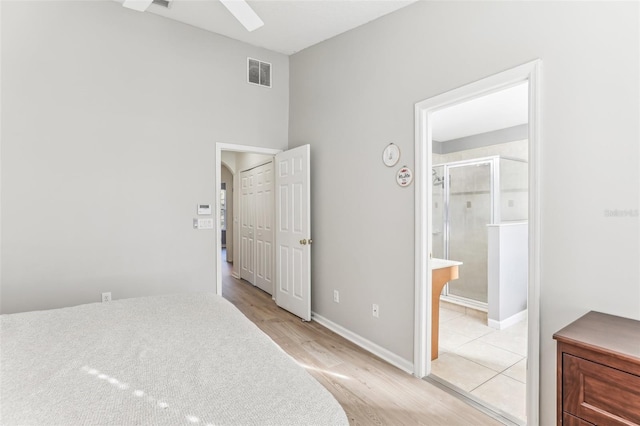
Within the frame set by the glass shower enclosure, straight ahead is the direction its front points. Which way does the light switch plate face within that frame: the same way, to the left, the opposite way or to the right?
to the left

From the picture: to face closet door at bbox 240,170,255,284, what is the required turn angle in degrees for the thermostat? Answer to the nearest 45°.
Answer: approximately 180°

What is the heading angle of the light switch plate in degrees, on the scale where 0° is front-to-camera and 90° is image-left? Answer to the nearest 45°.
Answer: approximately 0°

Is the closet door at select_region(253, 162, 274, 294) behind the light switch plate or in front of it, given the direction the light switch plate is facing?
behind

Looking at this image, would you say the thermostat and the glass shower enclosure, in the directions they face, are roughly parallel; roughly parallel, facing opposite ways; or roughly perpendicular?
roughly perpendicular

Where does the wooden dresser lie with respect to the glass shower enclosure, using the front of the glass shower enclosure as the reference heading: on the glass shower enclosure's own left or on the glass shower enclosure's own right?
on the glass shower enclosure's own left

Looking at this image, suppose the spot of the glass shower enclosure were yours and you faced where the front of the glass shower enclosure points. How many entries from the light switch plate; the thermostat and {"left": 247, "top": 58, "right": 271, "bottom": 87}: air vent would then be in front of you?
3

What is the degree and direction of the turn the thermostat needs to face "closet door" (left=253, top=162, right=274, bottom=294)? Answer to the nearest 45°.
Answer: approximately 135° to its left

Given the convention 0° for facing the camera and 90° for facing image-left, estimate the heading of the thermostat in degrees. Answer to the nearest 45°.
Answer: approximately 0°

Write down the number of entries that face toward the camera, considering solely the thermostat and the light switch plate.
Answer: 2

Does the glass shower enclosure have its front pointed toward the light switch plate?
yes

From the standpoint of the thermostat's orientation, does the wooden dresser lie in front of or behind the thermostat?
in front

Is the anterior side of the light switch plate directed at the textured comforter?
yes
